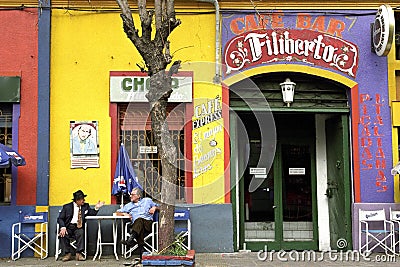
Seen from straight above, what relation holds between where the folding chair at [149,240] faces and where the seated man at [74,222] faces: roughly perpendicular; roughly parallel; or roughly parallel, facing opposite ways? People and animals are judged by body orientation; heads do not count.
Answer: roughly perpendicular

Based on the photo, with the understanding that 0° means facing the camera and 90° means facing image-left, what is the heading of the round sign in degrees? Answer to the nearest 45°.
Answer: approximately 90°

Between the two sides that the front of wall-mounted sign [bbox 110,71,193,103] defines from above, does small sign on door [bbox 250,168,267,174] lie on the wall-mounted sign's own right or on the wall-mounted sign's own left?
on the wall-mounted sign's own left

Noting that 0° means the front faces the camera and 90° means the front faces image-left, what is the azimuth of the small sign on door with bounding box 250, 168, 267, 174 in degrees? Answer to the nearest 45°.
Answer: approximately 0°

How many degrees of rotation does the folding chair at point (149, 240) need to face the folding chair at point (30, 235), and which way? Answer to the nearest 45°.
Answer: approximately 45° to its right

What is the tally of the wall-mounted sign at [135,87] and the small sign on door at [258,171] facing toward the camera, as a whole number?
2

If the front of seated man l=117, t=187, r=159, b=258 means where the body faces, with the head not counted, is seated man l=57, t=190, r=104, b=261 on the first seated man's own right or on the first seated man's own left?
on the first seated man's own right

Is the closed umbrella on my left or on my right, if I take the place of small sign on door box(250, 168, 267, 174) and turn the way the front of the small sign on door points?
on my right

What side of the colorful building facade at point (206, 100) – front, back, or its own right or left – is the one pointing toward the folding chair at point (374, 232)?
left
